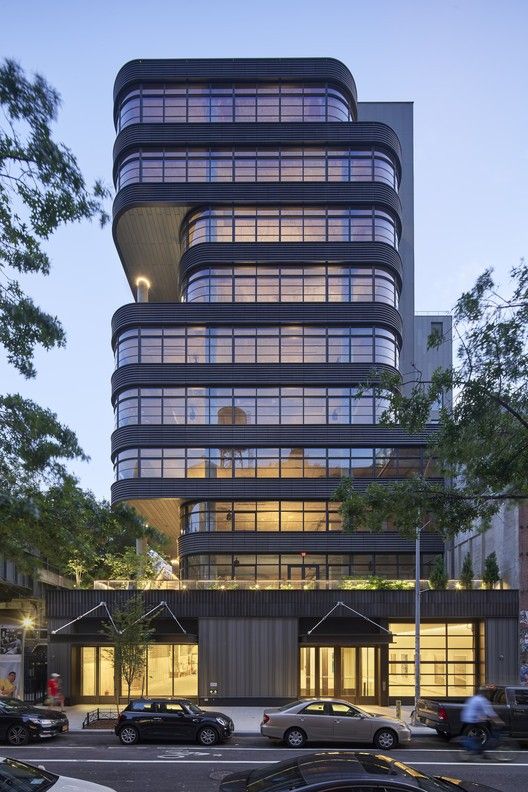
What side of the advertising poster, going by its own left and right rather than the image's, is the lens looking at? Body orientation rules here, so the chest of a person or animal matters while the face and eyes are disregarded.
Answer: front

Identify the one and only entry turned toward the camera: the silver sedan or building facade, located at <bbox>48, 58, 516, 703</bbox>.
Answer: the building facade

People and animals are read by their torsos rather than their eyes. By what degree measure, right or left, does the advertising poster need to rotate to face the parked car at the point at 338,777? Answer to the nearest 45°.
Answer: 0° — it already faces it

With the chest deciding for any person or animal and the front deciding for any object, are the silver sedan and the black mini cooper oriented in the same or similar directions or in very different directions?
same or similar directions

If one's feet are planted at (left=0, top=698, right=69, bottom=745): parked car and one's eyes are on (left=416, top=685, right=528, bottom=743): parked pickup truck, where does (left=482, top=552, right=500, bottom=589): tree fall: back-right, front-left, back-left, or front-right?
front-left

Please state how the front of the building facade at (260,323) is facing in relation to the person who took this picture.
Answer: facing the viewer

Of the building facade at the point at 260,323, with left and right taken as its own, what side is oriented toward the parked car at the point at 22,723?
front

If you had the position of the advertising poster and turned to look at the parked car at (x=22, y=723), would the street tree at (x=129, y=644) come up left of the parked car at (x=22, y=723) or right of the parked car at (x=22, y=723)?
left

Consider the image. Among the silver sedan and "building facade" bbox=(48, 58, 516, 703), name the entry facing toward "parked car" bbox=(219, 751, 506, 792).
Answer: the building facade

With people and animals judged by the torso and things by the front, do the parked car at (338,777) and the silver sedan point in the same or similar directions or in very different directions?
same or similar directions

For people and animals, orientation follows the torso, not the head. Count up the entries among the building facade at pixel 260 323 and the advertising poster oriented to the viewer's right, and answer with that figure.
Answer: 0

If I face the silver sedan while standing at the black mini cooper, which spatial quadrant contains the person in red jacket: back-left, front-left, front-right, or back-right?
back-left
